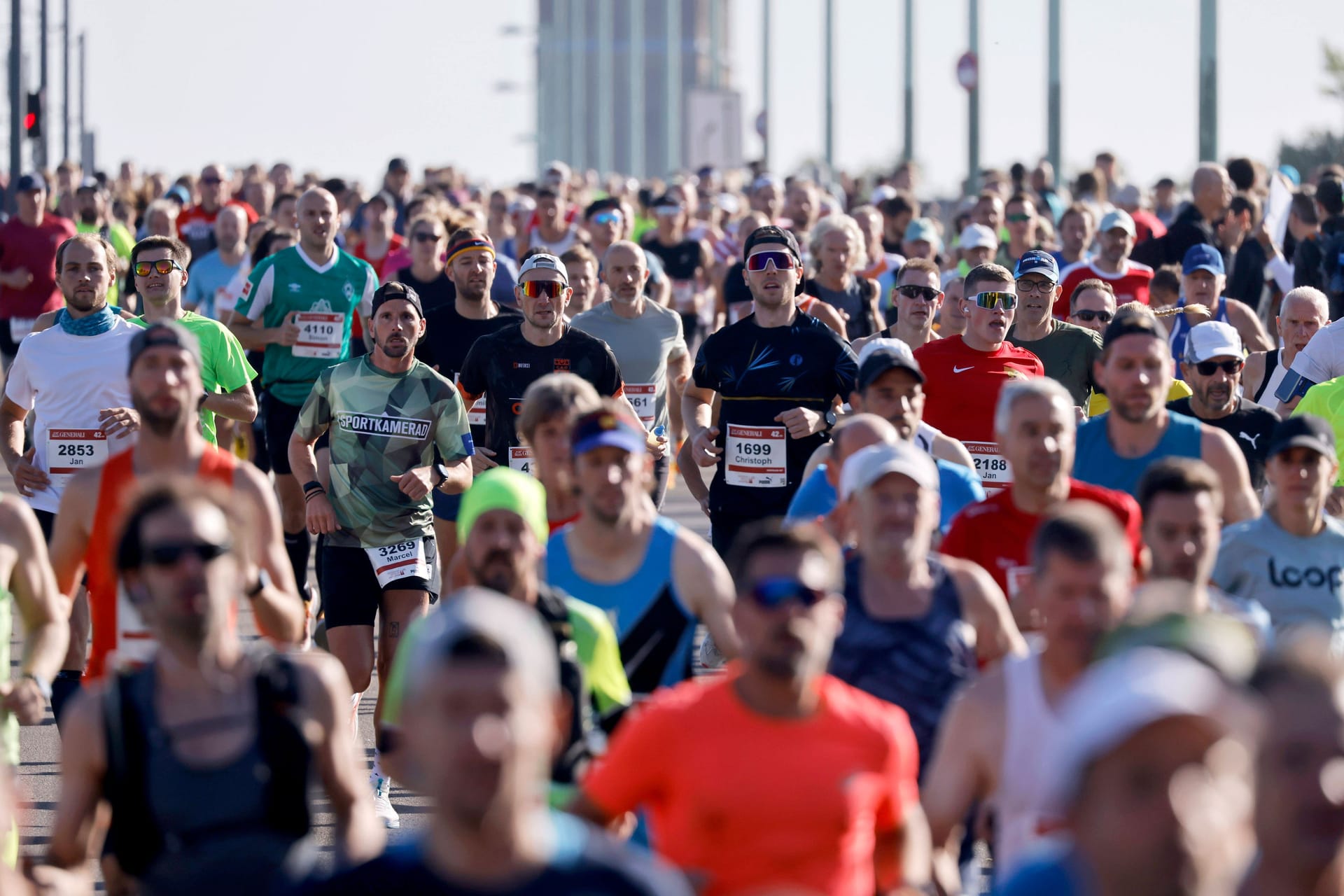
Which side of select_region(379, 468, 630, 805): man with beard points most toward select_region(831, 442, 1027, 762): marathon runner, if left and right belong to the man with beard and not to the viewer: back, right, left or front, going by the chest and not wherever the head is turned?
left

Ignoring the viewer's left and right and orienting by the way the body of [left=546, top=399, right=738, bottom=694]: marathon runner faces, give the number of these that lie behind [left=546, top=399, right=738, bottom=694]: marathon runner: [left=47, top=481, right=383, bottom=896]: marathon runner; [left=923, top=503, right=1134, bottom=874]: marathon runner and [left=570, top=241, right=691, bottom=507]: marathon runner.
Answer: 1

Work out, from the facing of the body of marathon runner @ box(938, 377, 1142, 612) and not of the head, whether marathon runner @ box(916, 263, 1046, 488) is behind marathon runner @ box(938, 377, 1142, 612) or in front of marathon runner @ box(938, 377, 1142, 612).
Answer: behind

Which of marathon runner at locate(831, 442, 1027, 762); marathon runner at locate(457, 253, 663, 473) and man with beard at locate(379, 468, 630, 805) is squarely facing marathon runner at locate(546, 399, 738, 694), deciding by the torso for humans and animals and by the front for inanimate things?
marathon runner at locate(457, 253, 663, 473)

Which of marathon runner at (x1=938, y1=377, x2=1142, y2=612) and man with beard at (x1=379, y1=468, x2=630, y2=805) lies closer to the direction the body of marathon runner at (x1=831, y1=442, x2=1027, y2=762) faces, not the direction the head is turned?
the man with beard

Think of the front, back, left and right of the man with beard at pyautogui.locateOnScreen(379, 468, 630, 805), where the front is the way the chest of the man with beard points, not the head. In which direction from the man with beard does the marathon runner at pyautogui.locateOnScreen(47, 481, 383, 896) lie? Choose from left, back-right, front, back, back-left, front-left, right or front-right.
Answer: front-right

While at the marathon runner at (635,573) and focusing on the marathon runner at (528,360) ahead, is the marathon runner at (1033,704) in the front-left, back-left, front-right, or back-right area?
back-right

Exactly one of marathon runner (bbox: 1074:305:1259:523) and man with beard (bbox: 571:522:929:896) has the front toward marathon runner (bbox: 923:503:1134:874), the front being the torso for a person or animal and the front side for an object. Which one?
marathon runner (bbox: 1074:305:1259:523)
